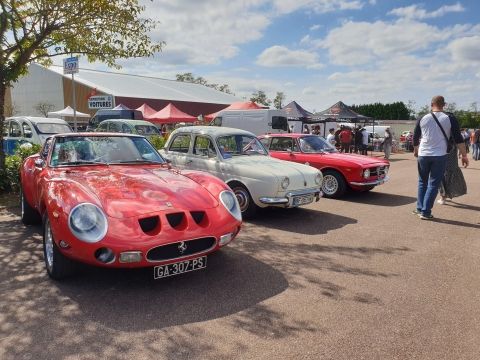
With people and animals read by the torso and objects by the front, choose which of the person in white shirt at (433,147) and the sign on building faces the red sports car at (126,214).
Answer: the sign on building

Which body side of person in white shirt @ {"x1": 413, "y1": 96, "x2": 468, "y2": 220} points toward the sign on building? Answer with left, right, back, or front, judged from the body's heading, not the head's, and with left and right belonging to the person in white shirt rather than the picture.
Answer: left

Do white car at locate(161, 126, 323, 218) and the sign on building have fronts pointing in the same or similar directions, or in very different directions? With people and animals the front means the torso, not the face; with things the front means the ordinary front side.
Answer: same or similar directions

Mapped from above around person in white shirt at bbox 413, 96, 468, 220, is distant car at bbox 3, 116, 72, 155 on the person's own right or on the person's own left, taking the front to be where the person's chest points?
on the person's own left

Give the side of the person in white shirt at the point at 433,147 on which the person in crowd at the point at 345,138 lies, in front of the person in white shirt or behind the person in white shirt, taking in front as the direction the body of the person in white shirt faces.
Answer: in front

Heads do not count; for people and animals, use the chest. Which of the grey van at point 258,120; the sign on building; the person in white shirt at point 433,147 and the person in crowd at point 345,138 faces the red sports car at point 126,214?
the sign on building

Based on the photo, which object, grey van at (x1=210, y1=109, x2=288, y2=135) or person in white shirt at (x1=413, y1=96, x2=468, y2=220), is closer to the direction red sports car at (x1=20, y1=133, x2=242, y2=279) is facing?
the person in white shirt

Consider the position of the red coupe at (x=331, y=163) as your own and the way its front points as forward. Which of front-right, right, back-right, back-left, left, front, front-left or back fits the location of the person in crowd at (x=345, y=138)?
back-left

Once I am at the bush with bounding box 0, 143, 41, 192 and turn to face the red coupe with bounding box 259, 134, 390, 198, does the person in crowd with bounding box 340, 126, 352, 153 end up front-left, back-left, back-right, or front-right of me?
front-left

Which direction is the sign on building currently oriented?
toward the camera

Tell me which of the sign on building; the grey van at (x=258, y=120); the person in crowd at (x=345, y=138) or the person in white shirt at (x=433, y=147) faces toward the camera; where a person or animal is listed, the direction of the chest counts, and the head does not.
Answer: the sign on building

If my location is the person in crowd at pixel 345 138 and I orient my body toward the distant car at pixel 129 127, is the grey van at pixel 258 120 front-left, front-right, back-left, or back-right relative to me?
front-right

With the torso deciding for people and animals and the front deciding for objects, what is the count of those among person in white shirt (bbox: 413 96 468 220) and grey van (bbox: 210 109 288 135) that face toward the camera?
0
